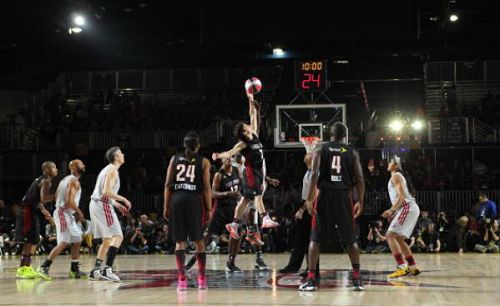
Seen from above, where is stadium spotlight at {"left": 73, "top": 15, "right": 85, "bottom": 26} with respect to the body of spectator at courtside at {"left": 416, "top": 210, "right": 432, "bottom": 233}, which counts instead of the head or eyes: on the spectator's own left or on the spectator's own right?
on the spectator's own right

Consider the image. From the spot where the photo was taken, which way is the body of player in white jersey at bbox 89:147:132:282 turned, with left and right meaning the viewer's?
facing to the right of the viewer

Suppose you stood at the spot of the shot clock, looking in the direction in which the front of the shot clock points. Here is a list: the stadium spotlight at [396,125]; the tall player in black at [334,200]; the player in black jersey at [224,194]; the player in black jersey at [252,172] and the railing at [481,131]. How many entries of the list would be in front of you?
3

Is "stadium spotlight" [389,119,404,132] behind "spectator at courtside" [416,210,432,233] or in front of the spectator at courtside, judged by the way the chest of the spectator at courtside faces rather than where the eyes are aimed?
behind

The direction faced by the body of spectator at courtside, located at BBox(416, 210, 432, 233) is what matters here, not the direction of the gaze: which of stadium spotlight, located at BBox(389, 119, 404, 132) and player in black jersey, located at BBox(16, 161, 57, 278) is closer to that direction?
the player in black jersey

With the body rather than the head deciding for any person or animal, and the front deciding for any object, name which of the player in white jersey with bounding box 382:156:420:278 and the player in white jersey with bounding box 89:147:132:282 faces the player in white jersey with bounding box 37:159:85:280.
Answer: the player in white jersey with bounding box 382:156:420:278

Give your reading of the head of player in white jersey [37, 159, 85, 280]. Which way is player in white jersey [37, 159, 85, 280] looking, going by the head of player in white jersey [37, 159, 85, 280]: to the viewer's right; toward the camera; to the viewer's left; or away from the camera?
to the viewer's right

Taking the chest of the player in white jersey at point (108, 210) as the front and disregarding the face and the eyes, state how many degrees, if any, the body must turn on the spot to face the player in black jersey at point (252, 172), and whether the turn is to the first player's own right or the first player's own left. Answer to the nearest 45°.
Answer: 0° — they already face them

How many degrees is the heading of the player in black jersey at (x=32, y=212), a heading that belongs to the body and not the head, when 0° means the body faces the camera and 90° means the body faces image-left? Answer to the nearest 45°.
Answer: approximately 270°

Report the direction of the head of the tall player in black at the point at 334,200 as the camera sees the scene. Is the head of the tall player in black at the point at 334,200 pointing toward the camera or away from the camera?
away from the camera

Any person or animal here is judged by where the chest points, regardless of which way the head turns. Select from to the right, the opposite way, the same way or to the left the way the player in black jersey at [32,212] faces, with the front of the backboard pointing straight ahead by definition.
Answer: to the left
